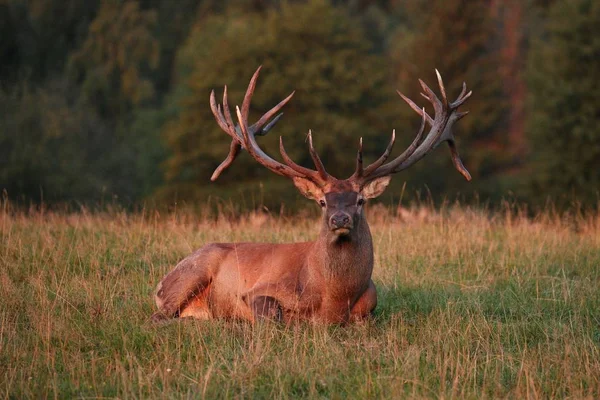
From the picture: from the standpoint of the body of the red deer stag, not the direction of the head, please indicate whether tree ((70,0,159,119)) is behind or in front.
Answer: behind

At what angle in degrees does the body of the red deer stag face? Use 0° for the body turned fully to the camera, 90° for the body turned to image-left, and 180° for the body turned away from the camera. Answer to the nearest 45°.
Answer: approximately 315°

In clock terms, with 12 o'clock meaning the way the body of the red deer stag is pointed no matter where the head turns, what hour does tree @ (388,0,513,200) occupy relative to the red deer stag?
The tree is roughly at 8 o'clock from the red deer stag.

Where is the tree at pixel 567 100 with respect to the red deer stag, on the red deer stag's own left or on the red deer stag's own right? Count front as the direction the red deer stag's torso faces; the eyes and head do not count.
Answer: on the red deer stag's own left

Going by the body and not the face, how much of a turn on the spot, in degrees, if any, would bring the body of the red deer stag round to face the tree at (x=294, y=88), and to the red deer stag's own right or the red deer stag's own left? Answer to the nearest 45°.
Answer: approximately 135° to the red deer stag's own left

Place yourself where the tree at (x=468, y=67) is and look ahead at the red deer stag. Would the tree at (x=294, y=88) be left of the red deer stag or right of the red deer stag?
right
